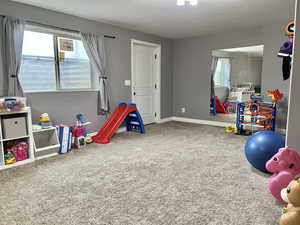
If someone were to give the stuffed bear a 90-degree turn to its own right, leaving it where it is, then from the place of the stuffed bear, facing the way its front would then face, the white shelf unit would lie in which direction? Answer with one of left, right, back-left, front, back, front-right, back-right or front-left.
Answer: left

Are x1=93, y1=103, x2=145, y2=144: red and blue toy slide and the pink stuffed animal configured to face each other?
no

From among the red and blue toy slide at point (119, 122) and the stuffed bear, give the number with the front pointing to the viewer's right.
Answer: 0

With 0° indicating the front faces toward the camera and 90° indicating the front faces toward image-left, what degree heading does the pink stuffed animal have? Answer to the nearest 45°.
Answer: approximately 45°

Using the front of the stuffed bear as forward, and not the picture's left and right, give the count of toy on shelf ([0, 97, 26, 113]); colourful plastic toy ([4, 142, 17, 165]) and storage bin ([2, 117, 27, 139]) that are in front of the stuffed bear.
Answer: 3

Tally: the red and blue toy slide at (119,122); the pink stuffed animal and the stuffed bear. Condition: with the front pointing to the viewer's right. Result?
0

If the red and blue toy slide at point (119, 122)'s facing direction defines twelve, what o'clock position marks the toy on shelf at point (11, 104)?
The toy on shelf is roughly at 12 o'clock from the red and blue toy slide.

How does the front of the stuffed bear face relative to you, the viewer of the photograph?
facing to the left of the viewer

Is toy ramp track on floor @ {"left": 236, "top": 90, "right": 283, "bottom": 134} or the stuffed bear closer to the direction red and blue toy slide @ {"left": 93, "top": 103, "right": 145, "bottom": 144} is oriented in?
the stuffed bear

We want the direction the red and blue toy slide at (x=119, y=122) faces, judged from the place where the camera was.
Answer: facing the viewer and to the left of the viewer

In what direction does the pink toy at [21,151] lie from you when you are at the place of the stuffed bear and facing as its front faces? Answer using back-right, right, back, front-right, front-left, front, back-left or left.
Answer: front
